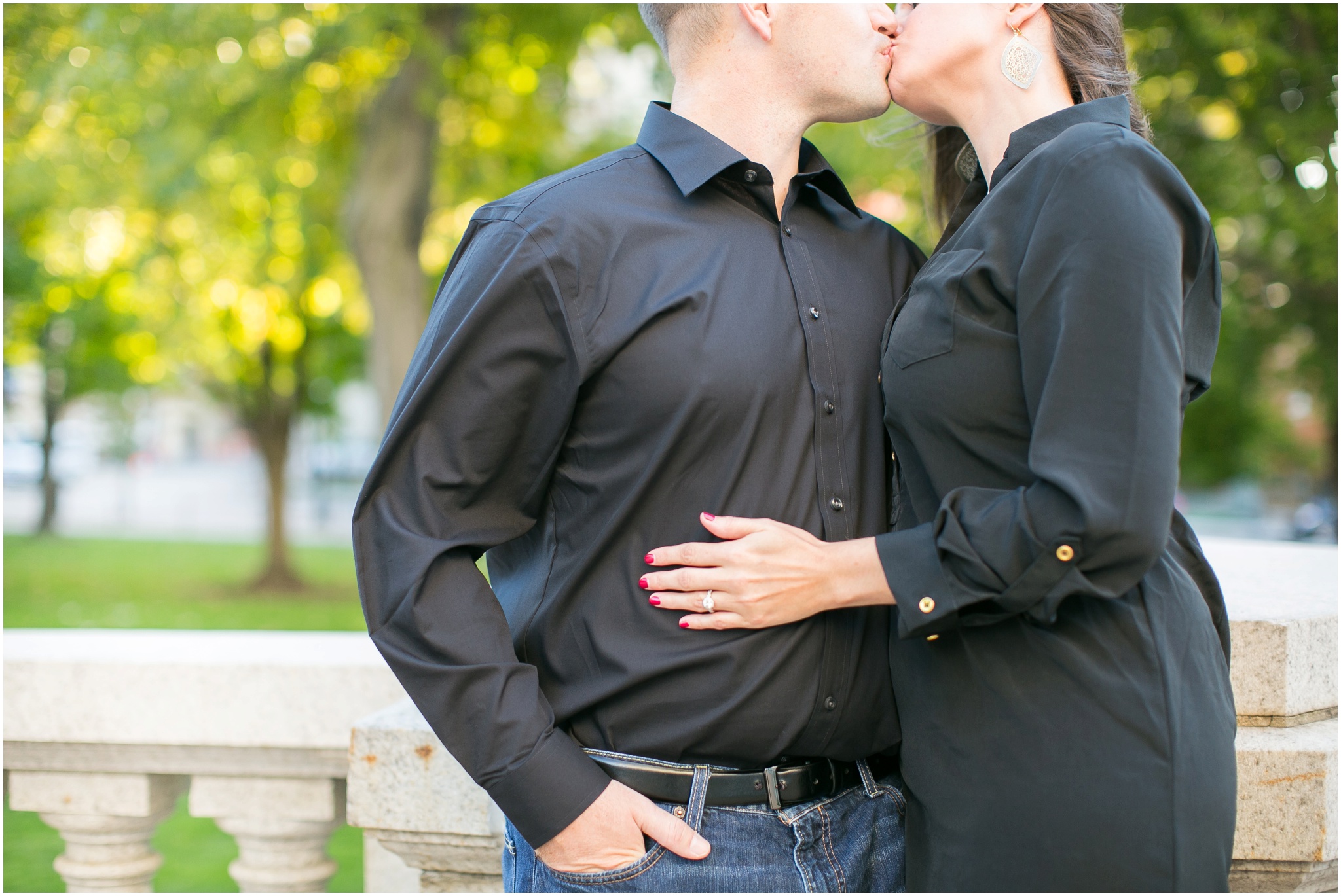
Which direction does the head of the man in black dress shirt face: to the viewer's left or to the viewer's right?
to the viewer's right

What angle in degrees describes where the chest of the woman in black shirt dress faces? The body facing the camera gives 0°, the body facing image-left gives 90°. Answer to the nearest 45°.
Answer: approximately 90°

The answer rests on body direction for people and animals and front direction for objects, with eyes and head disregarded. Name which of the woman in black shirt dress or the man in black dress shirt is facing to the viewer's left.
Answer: the woman in black shirt dress

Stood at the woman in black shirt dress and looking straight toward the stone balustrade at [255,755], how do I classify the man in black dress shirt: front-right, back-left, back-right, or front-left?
front-left

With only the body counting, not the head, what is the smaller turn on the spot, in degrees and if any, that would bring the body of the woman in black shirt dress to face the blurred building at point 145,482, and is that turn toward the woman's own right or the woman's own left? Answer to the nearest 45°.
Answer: approximately 45° to the woman's own right

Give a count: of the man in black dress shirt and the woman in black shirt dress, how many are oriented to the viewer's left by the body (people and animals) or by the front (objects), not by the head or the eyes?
1

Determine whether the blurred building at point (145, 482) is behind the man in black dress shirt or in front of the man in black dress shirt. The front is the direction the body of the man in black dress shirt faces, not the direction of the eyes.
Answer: behind

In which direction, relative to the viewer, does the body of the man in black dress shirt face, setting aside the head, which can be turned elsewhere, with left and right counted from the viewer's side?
facing the viewer and to the right of the viewer
